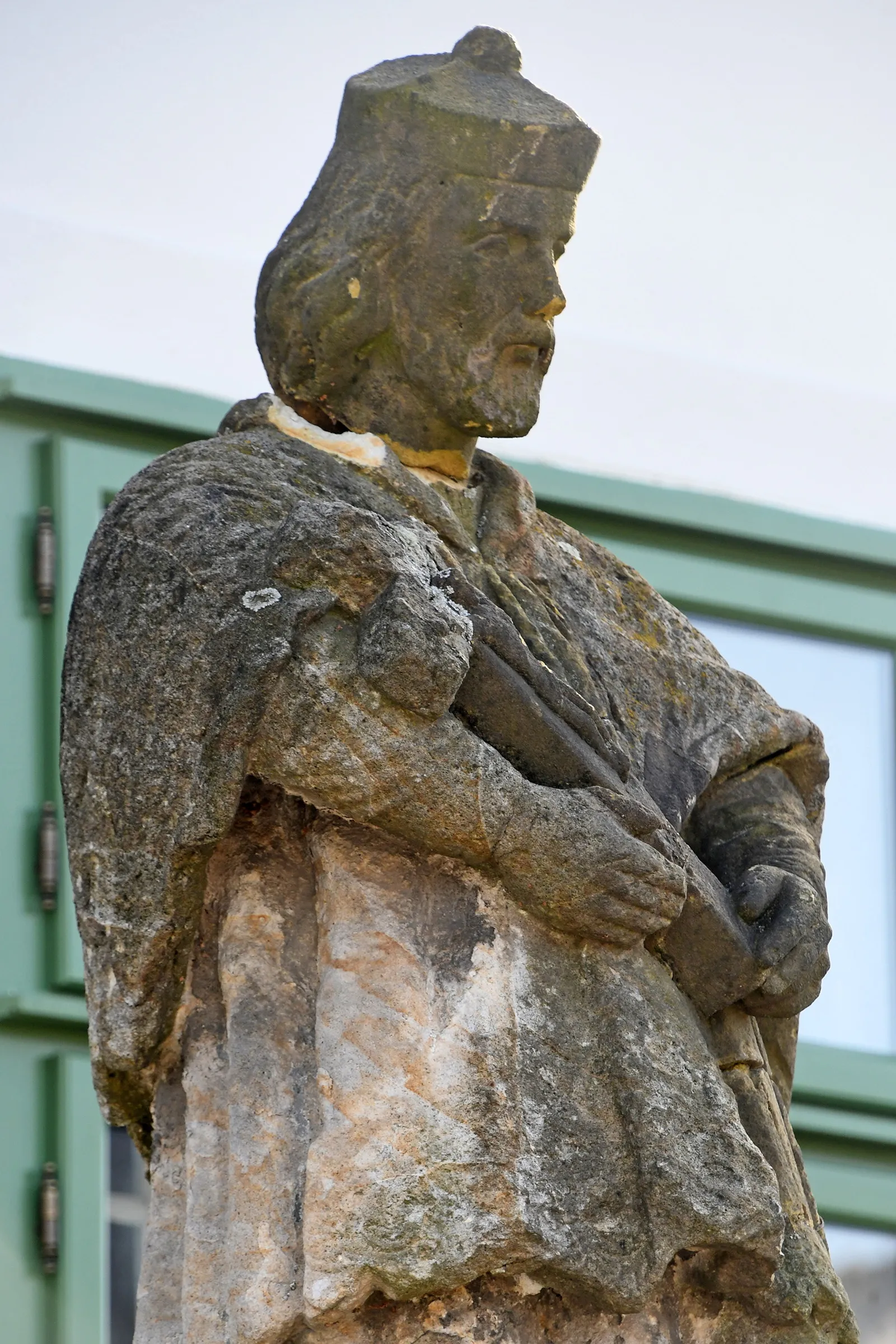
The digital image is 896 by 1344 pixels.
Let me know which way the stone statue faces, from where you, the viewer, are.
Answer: facing the viewer and to the right of the viewer
